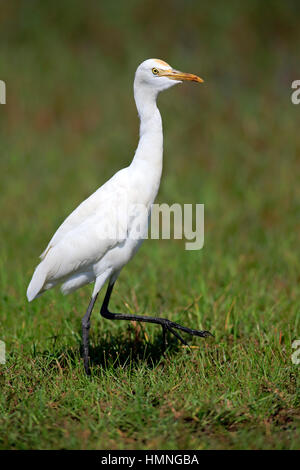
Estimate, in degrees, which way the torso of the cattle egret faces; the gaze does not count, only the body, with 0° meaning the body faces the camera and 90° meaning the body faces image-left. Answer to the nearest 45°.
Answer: approximately 270°
